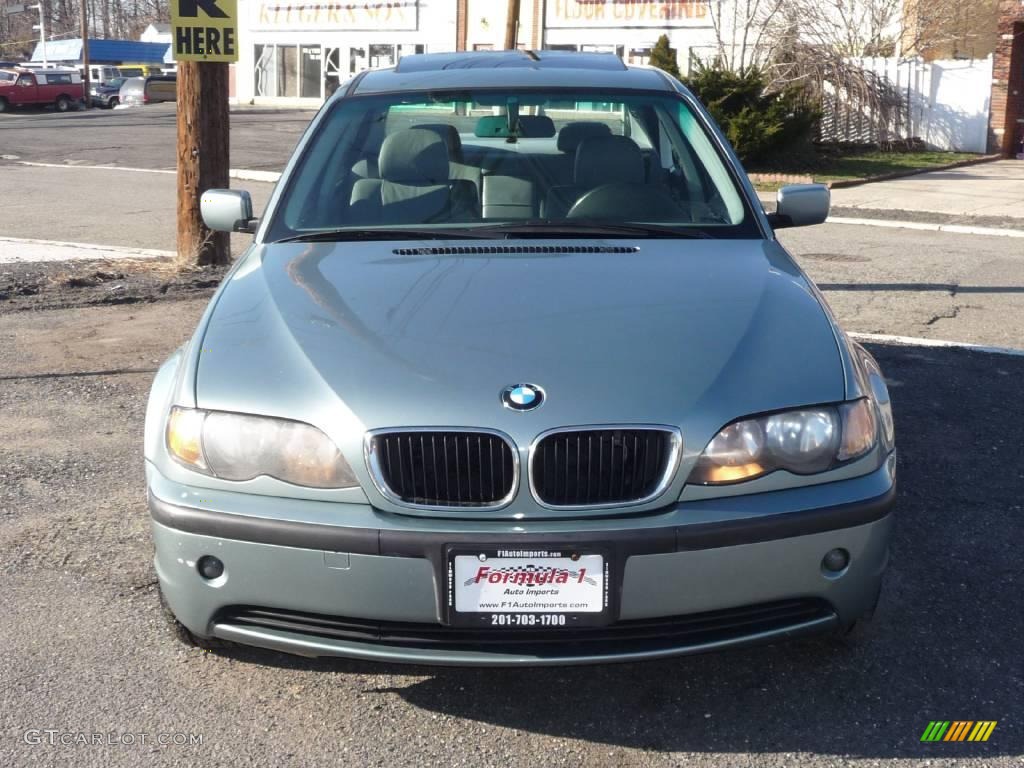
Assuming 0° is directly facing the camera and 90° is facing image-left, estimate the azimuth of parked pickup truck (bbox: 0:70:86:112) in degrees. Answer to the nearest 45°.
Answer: approximately 90°

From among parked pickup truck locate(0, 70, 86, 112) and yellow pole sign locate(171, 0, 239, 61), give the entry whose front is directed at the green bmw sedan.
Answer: the yellow pole sign

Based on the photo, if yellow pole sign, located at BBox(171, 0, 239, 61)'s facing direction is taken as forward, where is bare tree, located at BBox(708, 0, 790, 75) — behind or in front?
behind

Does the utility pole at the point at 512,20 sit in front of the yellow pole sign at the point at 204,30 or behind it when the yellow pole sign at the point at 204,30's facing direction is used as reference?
behind

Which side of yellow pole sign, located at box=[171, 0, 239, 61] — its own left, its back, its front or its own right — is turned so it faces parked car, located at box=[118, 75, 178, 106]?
back

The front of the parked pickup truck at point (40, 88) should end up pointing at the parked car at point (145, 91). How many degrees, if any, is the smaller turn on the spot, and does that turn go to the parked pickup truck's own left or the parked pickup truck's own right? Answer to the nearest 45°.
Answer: approximately 135° to the parked pickup truck's own right

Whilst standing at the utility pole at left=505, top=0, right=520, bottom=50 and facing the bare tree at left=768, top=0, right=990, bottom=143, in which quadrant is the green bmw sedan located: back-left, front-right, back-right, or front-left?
front-right

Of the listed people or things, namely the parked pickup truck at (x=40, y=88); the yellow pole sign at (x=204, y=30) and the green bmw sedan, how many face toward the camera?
2

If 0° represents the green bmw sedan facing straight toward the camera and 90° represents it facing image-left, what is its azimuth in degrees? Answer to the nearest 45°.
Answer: approximately 0°

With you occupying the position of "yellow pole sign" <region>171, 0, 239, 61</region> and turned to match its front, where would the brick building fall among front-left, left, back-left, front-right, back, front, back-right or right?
back-left

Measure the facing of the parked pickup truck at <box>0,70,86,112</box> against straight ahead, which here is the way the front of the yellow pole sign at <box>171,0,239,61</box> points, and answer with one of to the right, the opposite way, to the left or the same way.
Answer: to the right

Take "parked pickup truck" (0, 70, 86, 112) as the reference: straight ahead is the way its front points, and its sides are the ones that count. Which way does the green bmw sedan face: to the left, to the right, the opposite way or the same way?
to the left

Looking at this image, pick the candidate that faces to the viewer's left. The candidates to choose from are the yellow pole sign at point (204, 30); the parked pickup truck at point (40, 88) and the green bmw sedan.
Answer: the parked pickup truck
